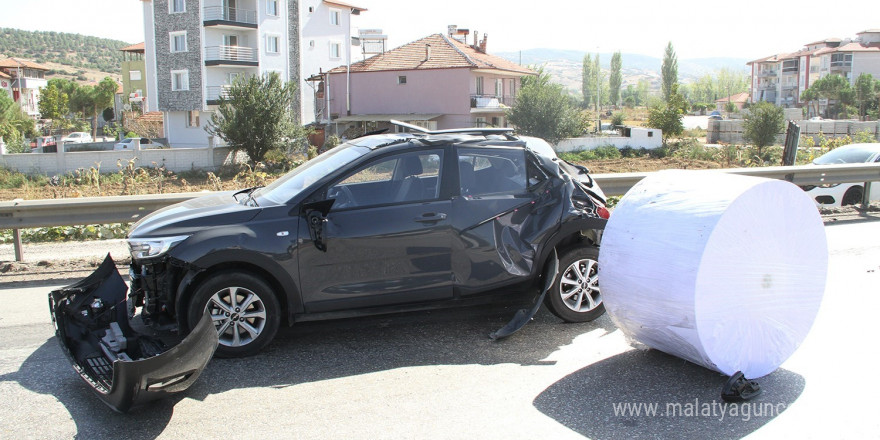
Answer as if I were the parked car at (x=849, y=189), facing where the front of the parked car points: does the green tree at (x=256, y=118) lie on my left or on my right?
on my right

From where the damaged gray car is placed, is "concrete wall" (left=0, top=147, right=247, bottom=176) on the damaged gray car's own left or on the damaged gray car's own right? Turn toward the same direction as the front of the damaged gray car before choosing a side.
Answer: on the damaged gray car's own right

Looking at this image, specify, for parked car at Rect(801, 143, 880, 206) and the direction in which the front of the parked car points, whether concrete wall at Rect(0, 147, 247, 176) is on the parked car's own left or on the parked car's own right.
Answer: on the parked car's own right

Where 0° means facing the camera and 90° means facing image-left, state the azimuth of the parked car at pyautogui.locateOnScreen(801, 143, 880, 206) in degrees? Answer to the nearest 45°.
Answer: approximately 45°

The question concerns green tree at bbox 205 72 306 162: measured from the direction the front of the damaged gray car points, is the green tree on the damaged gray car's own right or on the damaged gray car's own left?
on the damaged gray car's own right

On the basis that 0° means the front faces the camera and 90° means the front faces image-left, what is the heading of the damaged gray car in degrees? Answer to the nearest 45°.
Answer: approximately 90°

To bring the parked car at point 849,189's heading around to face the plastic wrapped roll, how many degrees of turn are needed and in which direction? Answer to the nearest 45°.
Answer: approximately 45° to its left

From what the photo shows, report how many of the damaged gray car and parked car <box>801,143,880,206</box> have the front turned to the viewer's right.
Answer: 0

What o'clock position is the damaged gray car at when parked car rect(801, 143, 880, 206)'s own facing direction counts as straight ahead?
The damaged gray car is roughly at 11 o'clock from the parked car.

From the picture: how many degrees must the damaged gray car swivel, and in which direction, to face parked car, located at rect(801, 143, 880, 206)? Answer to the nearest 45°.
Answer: approximately 135° to its right
